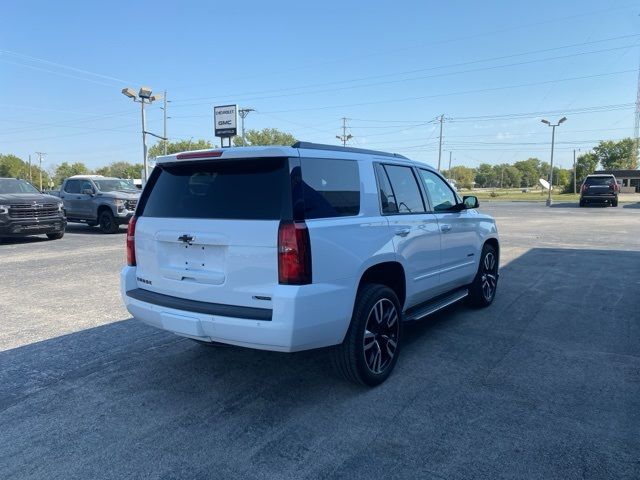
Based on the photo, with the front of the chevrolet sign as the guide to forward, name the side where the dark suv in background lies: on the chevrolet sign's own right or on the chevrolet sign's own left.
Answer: on the chevrolet sign's own left

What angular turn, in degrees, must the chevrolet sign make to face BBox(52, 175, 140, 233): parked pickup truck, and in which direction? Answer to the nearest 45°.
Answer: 0° — it already faces it

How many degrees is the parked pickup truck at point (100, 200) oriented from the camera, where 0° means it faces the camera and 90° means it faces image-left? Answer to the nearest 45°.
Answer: approximately 315°

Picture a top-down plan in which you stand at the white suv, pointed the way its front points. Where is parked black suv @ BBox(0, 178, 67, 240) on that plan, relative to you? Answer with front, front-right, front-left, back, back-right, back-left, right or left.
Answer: left

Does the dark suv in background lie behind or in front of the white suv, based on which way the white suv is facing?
in front

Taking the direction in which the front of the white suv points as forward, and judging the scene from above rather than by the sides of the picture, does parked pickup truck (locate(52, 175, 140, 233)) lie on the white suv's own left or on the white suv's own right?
on the white suv's own left

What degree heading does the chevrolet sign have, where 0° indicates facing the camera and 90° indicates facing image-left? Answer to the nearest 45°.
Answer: approximately 0°

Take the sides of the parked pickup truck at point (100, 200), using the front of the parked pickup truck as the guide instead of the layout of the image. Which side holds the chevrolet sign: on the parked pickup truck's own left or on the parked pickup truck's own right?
on the parked pickup truck's own left

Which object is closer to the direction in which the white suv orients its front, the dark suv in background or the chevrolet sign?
the dark suv in background

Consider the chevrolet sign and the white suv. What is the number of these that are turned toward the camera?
1

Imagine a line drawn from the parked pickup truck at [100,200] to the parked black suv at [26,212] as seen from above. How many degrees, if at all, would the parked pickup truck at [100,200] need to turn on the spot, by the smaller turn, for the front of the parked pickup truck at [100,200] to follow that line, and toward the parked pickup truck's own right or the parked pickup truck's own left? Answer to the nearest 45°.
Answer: approximately 90° to the parked pickup truck's own right

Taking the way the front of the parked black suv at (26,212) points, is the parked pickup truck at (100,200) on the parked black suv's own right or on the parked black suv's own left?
on the parked black suv's own left

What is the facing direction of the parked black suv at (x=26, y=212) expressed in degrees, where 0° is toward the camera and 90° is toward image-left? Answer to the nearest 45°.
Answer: approximately 315°

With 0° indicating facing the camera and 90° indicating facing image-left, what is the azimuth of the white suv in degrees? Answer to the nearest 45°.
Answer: approximately 225°

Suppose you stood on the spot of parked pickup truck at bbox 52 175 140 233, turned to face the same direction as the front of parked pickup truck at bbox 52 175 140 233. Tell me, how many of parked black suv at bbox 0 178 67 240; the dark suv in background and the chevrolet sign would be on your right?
1
